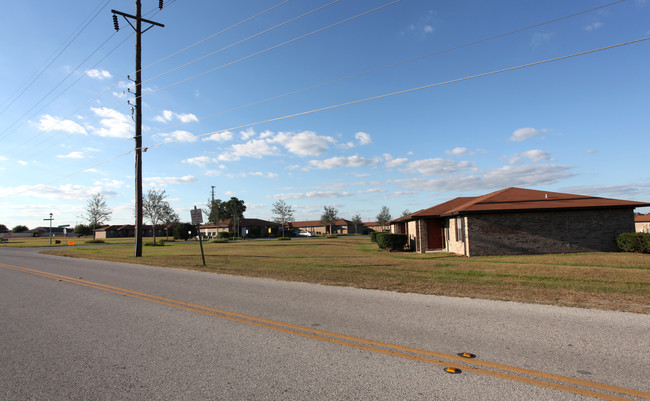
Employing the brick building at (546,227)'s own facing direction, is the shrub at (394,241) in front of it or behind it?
in front
